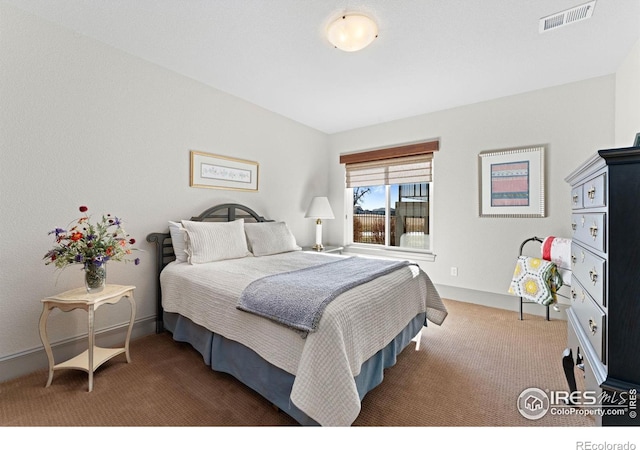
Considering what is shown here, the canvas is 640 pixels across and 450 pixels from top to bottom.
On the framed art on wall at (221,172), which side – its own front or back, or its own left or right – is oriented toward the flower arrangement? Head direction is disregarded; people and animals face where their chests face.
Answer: right

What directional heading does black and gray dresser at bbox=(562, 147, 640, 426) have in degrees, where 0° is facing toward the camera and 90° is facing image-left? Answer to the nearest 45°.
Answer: approximately 90°

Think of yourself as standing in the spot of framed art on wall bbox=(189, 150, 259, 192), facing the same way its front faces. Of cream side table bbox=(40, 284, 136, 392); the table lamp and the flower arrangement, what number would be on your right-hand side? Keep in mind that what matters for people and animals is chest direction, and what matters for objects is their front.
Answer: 2

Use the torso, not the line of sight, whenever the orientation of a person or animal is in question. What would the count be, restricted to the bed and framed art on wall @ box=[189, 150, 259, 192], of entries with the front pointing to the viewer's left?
0

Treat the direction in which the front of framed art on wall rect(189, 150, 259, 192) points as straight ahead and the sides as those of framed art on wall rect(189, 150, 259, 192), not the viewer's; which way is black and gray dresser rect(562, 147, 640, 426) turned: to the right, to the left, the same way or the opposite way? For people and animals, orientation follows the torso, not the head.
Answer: the opposite way

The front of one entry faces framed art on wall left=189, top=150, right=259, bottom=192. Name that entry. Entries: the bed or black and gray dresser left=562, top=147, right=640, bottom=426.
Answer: the black and gray dresser

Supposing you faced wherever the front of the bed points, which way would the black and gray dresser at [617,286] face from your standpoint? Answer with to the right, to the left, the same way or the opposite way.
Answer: the opposite way

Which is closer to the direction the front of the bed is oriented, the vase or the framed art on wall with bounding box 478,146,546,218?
the framed art on wall

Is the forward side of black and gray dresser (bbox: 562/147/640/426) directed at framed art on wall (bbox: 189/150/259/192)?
yes

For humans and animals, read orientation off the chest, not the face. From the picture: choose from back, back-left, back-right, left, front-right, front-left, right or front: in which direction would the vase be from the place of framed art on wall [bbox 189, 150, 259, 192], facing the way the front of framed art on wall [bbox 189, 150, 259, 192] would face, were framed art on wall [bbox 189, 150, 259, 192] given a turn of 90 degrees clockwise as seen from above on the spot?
front

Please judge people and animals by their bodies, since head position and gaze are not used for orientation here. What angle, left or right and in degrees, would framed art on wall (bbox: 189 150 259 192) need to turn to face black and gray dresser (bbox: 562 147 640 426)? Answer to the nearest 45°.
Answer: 0° — it already faces it

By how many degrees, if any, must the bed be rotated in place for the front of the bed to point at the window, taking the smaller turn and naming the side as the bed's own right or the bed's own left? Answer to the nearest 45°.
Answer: approximately 90° to the bed's own left

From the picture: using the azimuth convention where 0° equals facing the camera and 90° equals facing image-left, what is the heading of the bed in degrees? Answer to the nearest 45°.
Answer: approximately 315°
